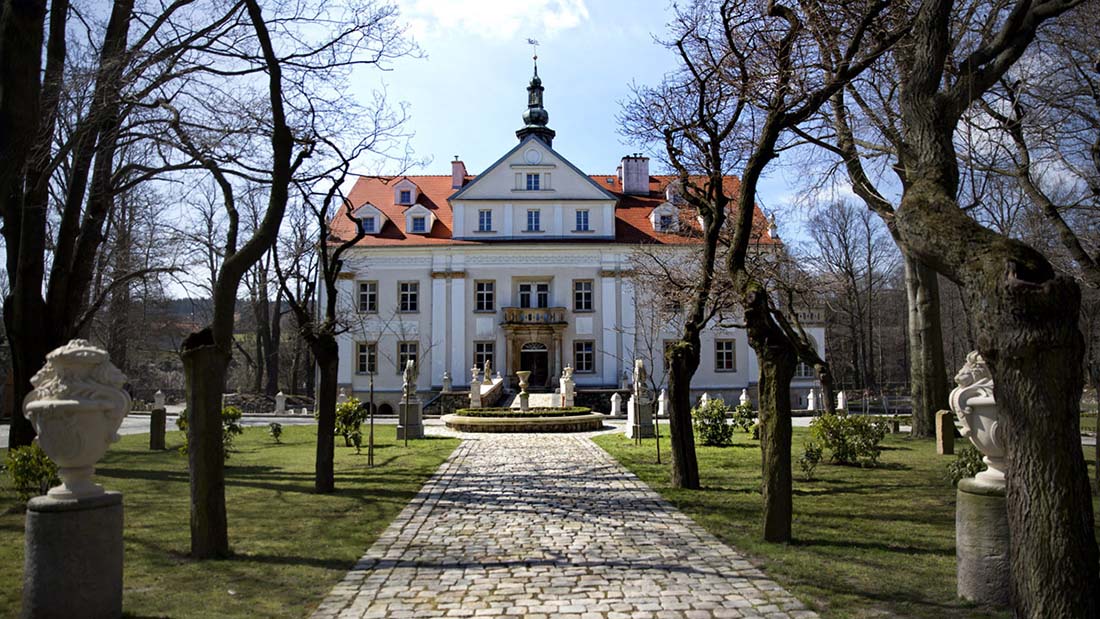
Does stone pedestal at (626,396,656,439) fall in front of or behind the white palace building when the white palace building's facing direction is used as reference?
in front

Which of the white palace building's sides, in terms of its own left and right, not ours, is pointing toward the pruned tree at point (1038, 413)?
front

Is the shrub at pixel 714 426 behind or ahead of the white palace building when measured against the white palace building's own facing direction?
ahead

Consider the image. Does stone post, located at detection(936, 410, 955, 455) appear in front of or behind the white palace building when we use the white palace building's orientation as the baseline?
in front

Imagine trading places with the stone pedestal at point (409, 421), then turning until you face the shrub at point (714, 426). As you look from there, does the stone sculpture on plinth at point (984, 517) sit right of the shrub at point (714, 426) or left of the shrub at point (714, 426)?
right

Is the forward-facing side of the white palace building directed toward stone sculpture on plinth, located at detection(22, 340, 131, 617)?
yes

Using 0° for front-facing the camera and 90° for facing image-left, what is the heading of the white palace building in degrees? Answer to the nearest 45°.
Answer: approximately 0°

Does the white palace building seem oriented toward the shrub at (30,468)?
yes

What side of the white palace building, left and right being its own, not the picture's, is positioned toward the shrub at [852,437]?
front
